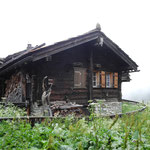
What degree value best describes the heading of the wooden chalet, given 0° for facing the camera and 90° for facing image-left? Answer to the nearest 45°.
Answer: approximately 0°
